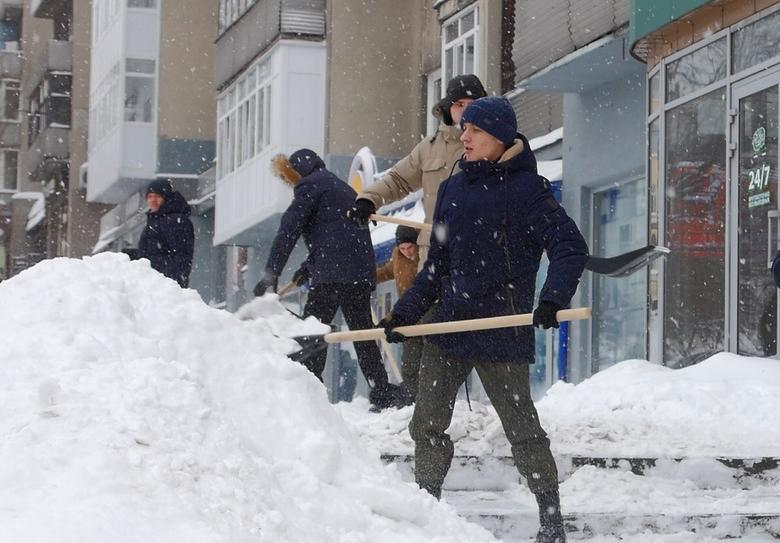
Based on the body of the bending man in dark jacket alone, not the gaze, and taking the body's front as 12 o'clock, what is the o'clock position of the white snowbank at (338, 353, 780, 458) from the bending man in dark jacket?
The white snowbank is roughly at 5 o'clock from the bending man in dark jacket.

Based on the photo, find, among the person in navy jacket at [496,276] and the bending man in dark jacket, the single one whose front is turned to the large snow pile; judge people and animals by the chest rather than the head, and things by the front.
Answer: the person in navy jacket

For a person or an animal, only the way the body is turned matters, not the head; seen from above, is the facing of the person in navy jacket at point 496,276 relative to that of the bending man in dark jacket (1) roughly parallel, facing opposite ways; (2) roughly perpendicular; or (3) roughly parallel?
roughly perpendicular

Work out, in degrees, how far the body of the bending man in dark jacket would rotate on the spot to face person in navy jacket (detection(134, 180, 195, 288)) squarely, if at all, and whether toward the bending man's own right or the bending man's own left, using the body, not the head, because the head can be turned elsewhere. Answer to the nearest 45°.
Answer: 0° — they already face them

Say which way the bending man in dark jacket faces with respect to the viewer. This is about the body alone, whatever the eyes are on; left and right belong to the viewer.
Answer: facing away from the viewer and to the left of the viewer

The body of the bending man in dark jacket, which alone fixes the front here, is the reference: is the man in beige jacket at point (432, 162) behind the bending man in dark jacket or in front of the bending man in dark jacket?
behind

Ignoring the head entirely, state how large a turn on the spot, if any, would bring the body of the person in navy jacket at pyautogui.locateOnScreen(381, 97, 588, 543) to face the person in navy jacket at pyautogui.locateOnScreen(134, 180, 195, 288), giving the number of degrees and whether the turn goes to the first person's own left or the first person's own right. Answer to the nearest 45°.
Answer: approximately 90° to the first person's own right
